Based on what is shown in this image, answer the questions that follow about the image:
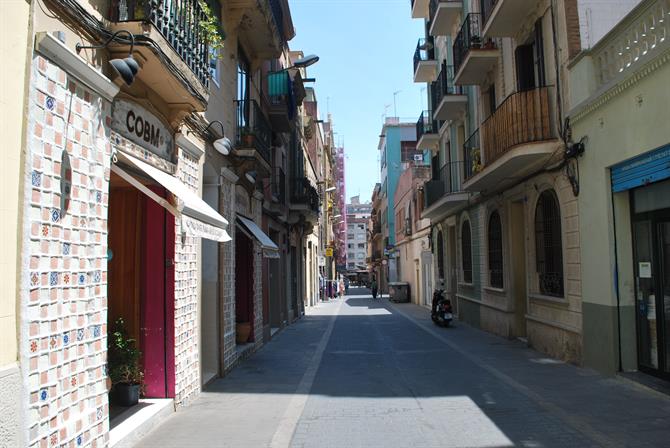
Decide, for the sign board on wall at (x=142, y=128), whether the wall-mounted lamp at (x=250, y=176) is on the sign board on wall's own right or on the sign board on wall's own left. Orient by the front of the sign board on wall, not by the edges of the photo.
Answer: on the sign board on wall's own left

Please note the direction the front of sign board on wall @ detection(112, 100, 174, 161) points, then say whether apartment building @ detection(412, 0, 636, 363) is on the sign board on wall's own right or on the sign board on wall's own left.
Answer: on the sign board on wall's own left

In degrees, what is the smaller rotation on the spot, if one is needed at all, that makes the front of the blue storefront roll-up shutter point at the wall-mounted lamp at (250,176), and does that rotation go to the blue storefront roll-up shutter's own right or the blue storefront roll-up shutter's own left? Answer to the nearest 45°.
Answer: approximately 45° to the blue storefront roll-up shutter's own right

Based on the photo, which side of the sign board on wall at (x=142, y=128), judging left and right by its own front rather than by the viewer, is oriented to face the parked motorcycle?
left

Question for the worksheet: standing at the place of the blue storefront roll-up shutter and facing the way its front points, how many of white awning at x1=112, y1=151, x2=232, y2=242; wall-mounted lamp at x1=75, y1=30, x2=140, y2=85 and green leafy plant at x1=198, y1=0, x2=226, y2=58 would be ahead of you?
3

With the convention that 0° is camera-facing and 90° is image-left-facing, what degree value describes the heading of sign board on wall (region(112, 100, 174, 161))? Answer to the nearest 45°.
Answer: approximately 315°

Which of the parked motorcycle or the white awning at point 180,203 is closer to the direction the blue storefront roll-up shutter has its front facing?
the white awning

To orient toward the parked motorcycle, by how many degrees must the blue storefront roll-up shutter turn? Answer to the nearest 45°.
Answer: approximately 90° to its right

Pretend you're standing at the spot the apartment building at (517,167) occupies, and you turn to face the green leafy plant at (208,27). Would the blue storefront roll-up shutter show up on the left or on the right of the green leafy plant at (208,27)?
left

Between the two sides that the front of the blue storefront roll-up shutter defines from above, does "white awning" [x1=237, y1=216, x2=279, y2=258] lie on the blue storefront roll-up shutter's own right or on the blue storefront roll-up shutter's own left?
on the blue storefront roll-up shutter's own right

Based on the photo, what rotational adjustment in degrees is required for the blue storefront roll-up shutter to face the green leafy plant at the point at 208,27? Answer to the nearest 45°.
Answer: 0° — it already faces it

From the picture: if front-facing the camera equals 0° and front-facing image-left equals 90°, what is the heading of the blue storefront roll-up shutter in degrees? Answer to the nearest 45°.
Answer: approximately 45°

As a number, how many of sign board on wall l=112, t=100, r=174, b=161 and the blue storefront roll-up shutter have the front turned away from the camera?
0
